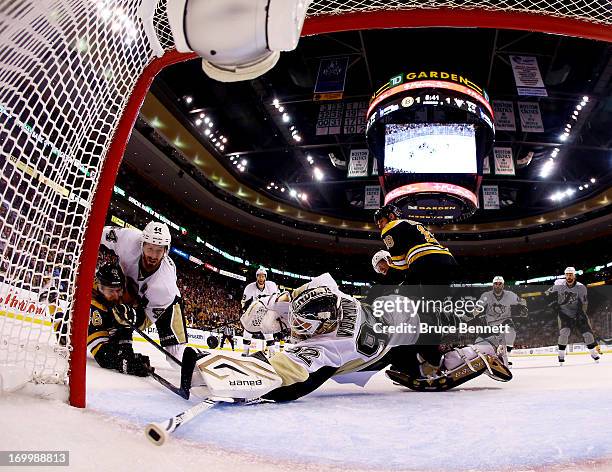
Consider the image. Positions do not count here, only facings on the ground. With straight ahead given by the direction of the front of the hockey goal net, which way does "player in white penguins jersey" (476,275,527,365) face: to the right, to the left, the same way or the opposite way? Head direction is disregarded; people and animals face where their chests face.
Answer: the opposite way

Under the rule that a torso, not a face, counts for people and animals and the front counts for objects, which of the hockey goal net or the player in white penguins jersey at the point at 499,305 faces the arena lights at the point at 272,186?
the hockey goal net

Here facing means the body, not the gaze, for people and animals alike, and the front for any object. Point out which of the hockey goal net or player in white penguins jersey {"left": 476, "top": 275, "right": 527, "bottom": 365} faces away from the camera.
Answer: the hockey goal net

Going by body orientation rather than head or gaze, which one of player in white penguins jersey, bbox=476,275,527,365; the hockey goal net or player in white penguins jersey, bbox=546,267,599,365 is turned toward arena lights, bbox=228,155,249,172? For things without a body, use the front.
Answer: the hockey goal net

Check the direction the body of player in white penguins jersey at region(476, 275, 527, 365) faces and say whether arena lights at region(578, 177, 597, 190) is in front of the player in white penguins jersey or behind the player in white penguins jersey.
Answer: behind

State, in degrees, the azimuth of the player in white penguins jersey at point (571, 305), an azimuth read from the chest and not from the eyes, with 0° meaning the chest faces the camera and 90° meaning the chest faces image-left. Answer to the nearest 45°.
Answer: approximately 0°

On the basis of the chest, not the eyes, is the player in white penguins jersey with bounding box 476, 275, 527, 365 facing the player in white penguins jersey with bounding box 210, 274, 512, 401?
yes

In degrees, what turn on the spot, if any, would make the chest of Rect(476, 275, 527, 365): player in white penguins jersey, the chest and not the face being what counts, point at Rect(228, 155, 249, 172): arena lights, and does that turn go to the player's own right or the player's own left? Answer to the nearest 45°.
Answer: approximately 135° to the player's own right

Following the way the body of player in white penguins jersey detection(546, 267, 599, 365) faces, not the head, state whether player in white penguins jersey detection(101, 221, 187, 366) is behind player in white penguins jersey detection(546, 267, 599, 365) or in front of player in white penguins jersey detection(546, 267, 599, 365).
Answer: in front

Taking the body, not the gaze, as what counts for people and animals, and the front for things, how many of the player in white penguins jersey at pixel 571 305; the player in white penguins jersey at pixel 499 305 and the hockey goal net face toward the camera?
2

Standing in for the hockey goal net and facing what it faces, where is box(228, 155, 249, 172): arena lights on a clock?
The arena lights is roughly at 12 o'clock from the hockey goal net.

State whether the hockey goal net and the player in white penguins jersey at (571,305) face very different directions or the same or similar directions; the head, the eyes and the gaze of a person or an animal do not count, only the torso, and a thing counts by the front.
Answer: very different directions

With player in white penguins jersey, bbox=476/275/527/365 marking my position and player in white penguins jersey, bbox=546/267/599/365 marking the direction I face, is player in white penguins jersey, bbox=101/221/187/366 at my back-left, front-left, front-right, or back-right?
back-right

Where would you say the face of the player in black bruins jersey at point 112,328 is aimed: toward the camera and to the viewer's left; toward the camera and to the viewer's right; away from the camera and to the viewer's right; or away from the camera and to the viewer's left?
toward the camera and to the viewer's right
